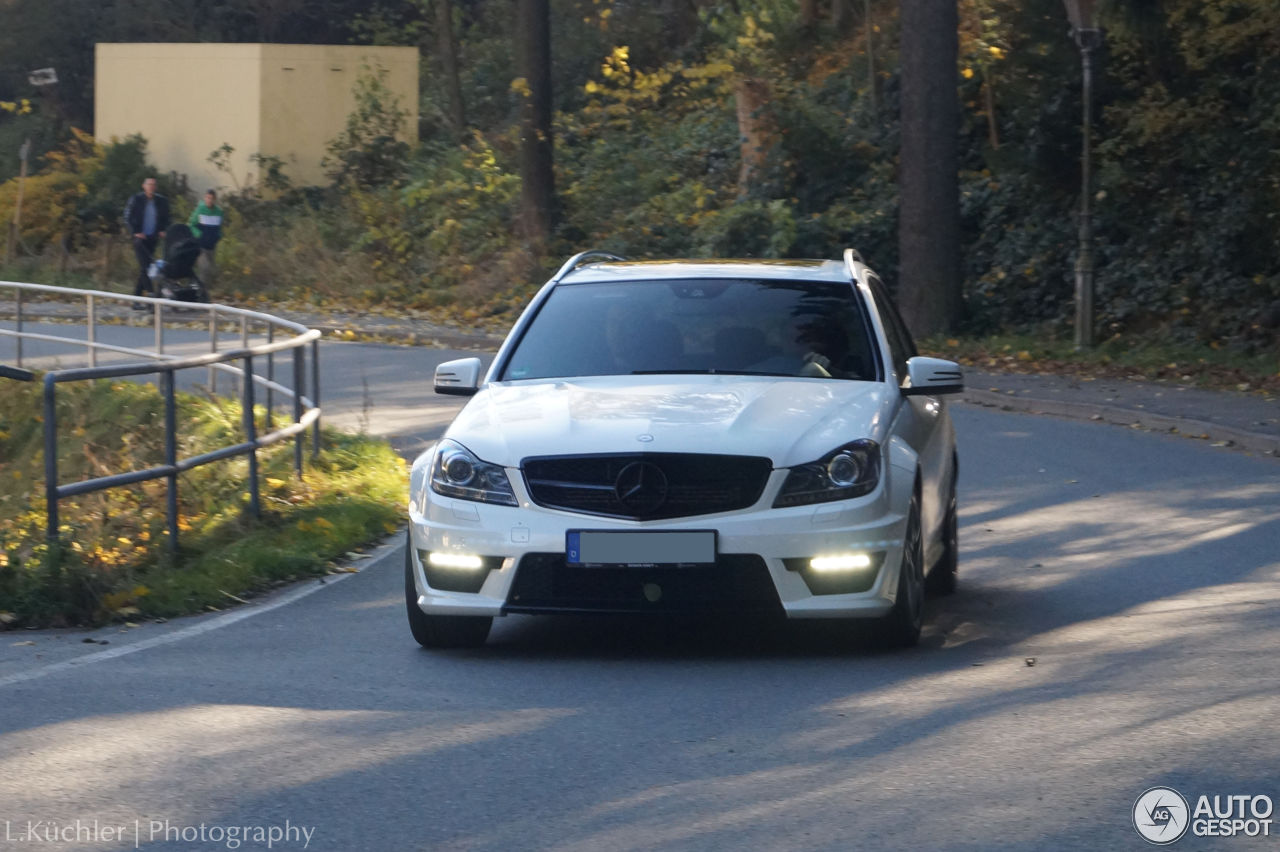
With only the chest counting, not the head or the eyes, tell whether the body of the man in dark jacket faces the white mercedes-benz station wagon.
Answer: yes

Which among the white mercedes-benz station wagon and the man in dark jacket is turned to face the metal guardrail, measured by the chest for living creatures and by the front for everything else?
the man in dark jacket

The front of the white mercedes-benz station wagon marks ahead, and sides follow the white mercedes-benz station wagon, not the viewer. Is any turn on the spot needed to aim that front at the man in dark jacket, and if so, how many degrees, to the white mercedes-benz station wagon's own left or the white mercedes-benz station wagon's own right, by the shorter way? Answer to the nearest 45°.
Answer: approximately 180°

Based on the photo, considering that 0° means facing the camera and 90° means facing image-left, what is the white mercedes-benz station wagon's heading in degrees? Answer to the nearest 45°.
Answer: approximately 0°

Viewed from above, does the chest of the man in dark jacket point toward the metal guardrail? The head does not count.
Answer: yes

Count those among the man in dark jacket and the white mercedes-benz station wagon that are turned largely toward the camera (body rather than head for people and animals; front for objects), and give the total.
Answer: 2

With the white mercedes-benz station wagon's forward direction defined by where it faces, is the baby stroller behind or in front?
behind

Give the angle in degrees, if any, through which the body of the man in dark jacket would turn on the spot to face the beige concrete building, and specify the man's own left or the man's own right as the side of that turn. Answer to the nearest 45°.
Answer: approximately 180°
